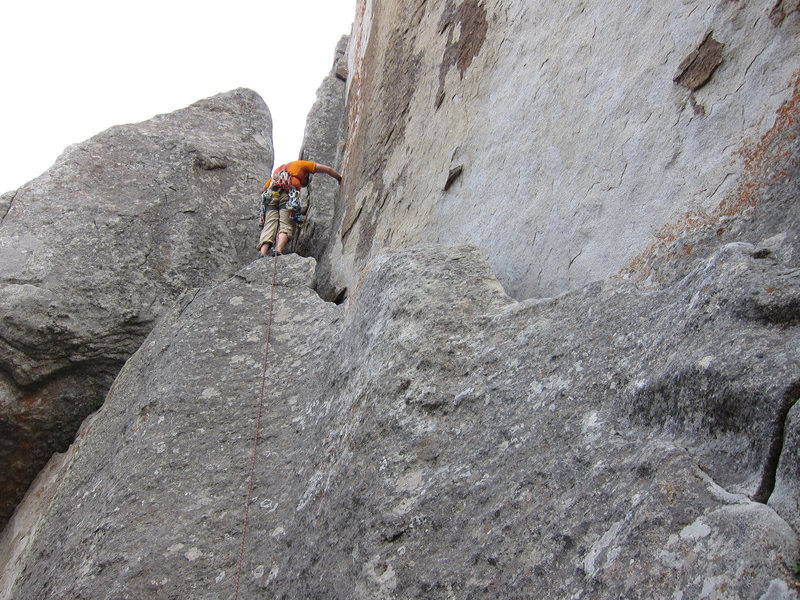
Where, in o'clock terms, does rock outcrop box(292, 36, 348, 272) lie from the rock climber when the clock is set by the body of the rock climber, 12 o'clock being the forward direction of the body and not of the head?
The rock outcrop is roughly at 1 o'clock from the rock climber.

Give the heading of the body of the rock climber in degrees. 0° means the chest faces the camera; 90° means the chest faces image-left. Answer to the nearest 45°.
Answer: approximately 180°

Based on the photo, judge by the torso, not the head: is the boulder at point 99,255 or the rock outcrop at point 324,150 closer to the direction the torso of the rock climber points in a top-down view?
the rock outcrop

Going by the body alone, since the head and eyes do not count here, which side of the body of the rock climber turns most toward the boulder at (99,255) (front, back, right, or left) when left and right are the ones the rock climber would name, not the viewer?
left
